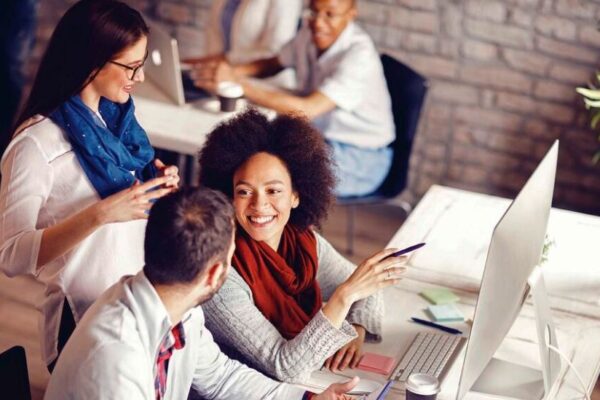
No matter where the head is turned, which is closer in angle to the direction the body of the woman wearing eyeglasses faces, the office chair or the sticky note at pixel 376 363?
the sticky note

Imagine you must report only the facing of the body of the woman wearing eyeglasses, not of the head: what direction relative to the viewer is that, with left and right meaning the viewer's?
facing the viewer and to the right of the viewer

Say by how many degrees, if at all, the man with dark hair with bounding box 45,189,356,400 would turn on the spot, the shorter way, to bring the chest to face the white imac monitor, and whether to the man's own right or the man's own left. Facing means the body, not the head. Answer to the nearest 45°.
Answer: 0° — they already face it

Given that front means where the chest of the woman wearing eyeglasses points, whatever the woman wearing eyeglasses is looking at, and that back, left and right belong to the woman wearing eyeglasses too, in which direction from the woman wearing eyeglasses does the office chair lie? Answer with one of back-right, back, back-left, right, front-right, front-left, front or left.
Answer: left

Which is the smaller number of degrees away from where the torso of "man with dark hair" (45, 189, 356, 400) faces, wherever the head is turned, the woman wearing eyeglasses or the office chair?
the office chair

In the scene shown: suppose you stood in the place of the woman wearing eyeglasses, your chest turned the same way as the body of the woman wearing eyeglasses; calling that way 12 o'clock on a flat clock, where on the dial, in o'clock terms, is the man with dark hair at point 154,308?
The man with dark hair is roughly at 1 o'clock from the woman wearing eyeglasses.

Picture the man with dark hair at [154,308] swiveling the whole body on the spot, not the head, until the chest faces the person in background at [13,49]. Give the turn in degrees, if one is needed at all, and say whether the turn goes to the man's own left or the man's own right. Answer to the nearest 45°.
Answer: approximately 90° to the man's own left

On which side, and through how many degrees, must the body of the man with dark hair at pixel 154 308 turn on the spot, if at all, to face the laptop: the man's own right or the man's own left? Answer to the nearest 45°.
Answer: approximately 90° to the man's own left
